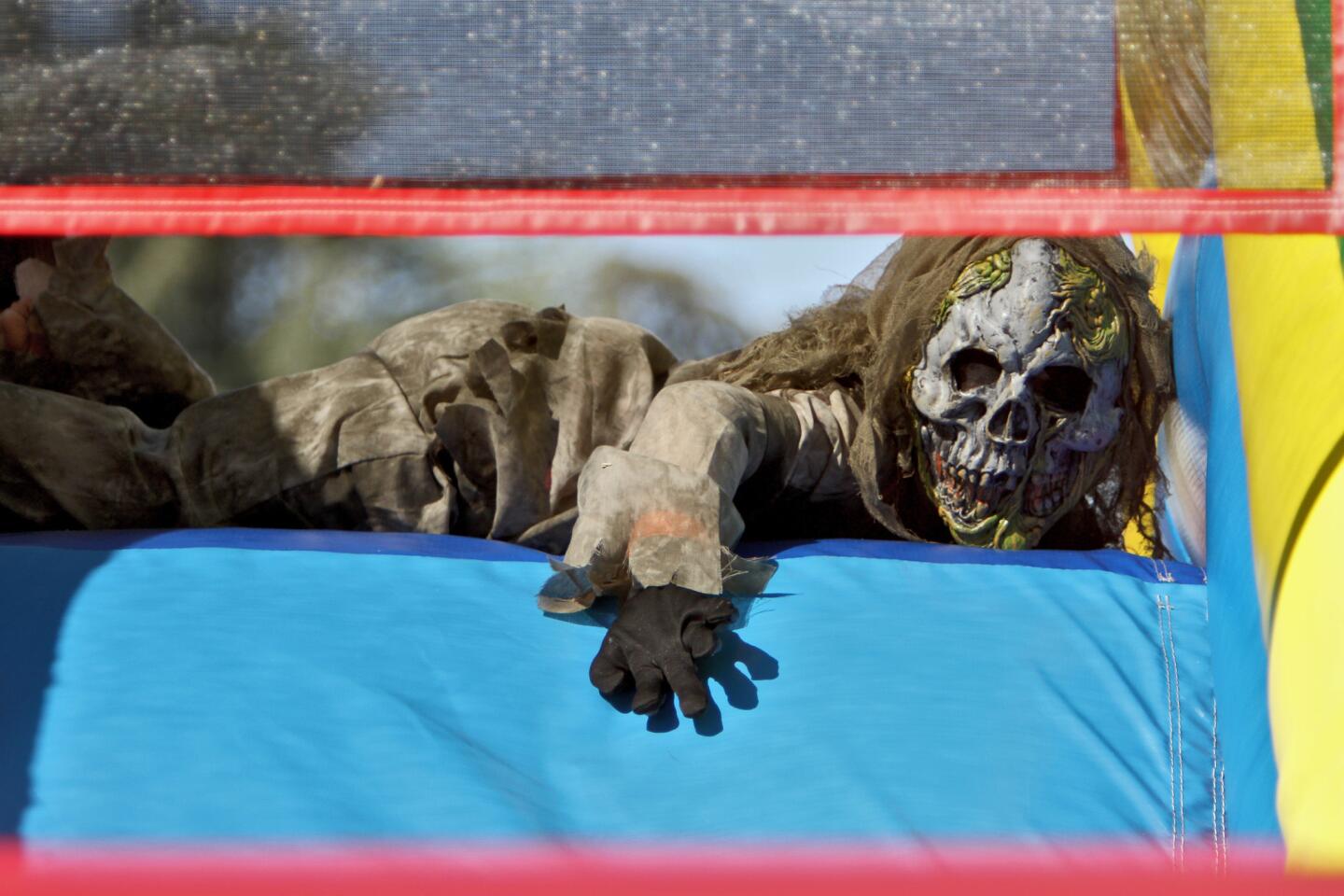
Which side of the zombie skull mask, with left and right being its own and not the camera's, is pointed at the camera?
front
